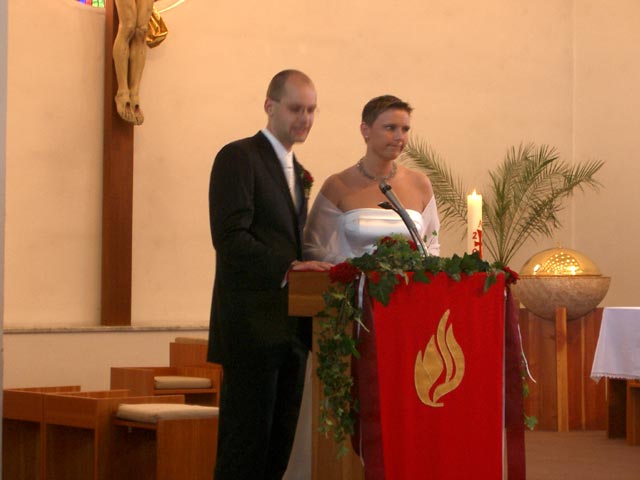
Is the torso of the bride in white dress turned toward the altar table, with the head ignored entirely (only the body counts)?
no

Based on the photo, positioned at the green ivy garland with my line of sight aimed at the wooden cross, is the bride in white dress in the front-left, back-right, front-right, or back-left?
front-right

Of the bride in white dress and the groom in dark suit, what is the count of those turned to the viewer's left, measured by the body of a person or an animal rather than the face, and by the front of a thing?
0

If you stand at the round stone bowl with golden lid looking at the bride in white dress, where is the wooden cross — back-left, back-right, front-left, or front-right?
front-right

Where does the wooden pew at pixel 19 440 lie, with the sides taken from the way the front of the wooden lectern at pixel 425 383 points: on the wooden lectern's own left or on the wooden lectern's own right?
on the wooden lectern's own right

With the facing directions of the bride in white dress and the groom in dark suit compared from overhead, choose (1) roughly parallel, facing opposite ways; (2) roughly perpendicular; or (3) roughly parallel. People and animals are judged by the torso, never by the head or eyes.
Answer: roughly parallel

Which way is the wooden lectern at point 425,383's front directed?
toward the camera

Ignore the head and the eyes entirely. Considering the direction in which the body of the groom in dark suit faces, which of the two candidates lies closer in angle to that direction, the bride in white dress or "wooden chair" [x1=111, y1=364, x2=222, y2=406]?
the bride in white dress

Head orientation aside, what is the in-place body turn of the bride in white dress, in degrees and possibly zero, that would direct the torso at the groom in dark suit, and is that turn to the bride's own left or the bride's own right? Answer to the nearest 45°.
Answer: approximately 90° to the bride's own right

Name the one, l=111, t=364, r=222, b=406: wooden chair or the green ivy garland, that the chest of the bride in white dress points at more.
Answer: the green ivy garland

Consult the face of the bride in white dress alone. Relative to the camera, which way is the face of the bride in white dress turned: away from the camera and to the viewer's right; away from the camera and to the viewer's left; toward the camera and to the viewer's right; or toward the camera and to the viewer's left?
toward the camera and to the viewer's right

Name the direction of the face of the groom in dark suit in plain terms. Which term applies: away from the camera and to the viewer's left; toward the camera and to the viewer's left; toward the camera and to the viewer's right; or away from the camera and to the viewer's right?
toward the camera and to the viewer's right

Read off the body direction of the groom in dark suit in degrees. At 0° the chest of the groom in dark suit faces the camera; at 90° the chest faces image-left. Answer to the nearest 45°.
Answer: approximately 315°

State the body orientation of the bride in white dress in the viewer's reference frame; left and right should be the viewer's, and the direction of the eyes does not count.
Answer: facing the viewer and to the right of the viewer
